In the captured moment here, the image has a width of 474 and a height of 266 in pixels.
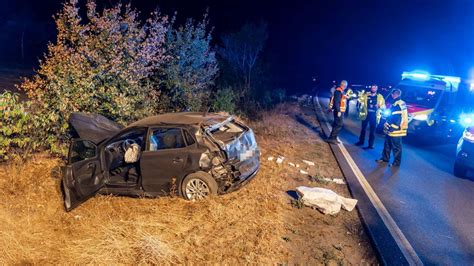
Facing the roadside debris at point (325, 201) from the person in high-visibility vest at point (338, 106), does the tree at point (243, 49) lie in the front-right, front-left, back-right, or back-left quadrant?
back-right

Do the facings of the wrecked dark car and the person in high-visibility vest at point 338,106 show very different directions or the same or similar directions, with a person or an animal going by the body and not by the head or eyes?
very different directions

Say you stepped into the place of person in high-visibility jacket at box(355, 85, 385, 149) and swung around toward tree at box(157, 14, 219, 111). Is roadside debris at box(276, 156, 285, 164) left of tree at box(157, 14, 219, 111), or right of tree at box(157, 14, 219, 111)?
left

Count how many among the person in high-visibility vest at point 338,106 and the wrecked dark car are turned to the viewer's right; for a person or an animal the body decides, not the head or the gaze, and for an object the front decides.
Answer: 1
